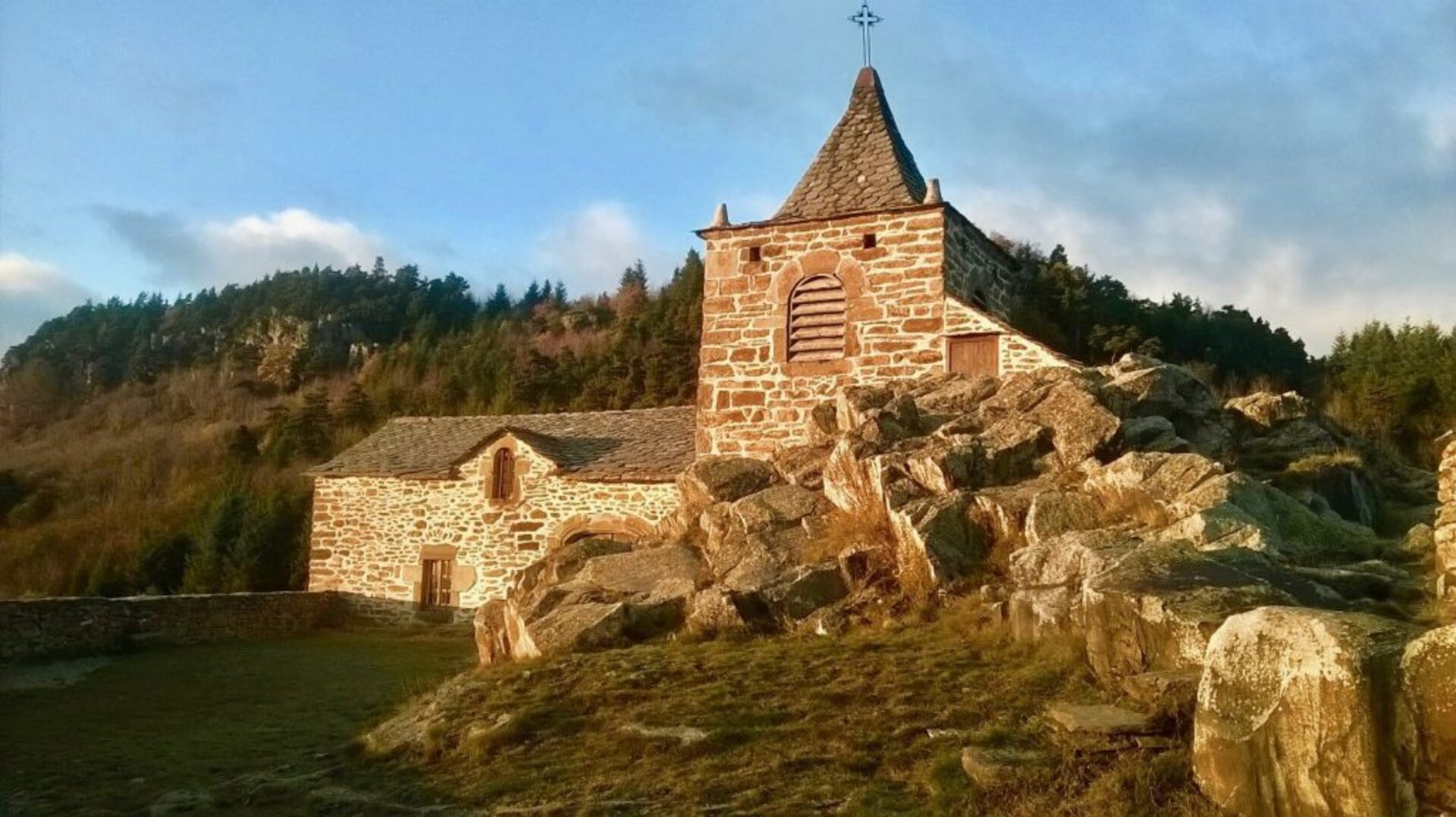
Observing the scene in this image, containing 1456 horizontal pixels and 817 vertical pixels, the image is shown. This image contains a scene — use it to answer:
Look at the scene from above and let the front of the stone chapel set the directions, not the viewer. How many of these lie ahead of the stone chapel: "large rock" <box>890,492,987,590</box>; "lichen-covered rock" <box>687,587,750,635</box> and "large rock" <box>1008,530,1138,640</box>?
3

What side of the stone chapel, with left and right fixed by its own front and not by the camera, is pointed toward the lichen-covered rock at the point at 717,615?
front

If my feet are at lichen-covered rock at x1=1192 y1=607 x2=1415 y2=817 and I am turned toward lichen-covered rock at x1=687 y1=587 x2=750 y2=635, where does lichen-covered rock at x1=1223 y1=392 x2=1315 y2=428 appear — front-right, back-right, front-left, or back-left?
front-right

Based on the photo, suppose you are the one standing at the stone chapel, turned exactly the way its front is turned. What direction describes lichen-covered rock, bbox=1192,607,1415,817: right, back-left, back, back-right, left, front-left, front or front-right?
front

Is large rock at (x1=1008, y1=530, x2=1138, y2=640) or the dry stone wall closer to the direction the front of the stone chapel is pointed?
the large rock

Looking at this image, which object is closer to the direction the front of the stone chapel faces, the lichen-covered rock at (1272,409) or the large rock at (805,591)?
the large rock

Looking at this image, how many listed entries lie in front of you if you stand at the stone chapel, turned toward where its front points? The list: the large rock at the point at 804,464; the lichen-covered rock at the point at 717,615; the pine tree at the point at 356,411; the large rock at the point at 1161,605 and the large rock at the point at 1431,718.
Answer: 4

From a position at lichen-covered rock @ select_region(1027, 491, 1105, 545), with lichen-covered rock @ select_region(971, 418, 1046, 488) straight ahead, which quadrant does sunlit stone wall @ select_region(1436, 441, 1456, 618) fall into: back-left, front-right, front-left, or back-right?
back-right

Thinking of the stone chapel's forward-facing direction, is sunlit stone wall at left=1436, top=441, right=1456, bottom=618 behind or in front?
in front

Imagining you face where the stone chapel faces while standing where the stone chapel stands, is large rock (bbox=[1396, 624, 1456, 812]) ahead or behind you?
ahead

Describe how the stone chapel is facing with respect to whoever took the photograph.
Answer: facing the viewer

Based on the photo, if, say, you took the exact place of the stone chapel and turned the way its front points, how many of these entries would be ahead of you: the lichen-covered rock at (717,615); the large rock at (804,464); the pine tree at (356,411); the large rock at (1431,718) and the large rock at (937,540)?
4

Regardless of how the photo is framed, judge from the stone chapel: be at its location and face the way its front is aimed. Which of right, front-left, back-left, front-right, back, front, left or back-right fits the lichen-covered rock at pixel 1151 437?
front-left

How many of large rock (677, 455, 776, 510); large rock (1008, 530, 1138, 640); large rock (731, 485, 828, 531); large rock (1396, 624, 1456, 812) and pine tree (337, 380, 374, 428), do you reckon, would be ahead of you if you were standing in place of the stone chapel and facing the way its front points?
4

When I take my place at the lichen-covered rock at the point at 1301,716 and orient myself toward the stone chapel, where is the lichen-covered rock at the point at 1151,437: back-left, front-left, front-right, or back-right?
front-right

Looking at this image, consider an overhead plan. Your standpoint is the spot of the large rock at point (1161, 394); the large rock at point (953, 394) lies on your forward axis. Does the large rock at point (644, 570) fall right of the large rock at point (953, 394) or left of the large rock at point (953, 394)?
left

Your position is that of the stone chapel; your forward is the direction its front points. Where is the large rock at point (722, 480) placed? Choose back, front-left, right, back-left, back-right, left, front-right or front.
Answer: front
